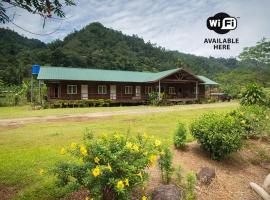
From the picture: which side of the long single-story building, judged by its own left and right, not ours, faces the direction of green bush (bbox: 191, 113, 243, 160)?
front

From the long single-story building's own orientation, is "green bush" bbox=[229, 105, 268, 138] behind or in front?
in front

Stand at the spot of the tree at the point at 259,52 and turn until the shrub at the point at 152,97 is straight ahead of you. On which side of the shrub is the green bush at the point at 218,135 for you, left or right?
left

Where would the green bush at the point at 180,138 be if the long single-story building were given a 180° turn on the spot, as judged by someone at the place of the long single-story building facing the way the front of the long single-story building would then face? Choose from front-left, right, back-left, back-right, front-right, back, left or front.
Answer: back

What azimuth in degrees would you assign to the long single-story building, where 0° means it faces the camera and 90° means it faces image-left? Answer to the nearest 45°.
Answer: approximately 0°

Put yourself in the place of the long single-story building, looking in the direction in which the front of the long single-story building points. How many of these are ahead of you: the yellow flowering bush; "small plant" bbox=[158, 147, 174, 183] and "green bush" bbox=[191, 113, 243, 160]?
3

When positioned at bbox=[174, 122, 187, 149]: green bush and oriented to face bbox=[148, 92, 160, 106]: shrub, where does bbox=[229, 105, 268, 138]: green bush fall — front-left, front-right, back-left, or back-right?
front-right

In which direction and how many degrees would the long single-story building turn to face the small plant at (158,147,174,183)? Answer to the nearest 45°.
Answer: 0° — it already faces it

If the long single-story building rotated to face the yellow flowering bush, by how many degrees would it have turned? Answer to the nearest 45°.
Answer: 0° — it already faces it

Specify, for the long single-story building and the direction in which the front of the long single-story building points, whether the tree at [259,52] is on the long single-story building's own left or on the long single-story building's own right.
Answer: on the long single-story building's own left

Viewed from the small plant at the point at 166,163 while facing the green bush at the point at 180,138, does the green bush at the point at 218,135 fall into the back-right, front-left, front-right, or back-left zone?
front-right
